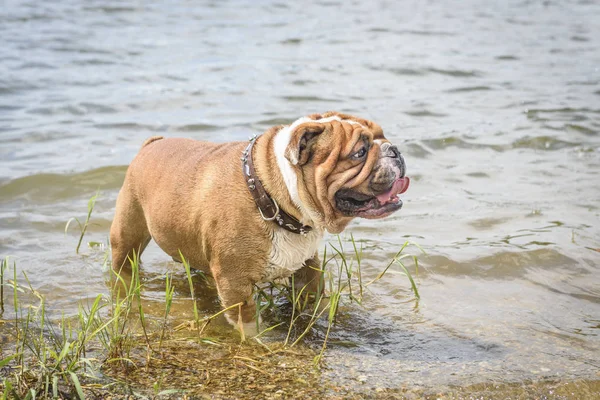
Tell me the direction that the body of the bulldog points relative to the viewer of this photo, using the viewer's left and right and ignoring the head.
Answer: facing the viewer and to the right of the viewer

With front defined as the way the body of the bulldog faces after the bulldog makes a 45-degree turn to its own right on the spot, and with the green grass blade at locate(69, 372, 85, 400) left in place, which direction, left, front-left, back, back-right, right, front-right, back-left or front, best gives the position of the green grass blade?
front-right
